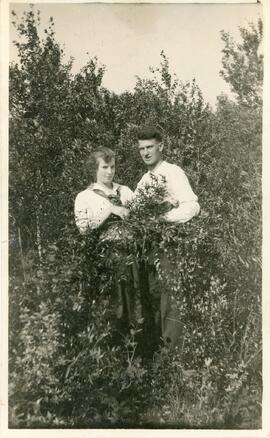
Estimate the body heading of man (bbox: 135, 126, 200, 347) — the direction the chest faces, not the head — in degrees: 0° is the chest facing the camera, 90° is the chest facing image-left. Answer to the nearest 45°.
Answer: approximately 45°

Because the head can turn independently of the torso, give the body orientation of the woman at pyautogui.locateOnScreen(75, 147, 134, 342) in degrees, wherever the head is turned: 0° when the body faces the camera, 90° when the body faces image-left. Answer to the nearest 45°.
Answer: approximately 315°
